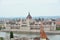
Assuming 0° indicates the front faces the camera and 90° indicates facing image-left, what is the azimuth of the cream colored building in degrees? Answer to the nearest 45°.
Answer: approximately 0°
